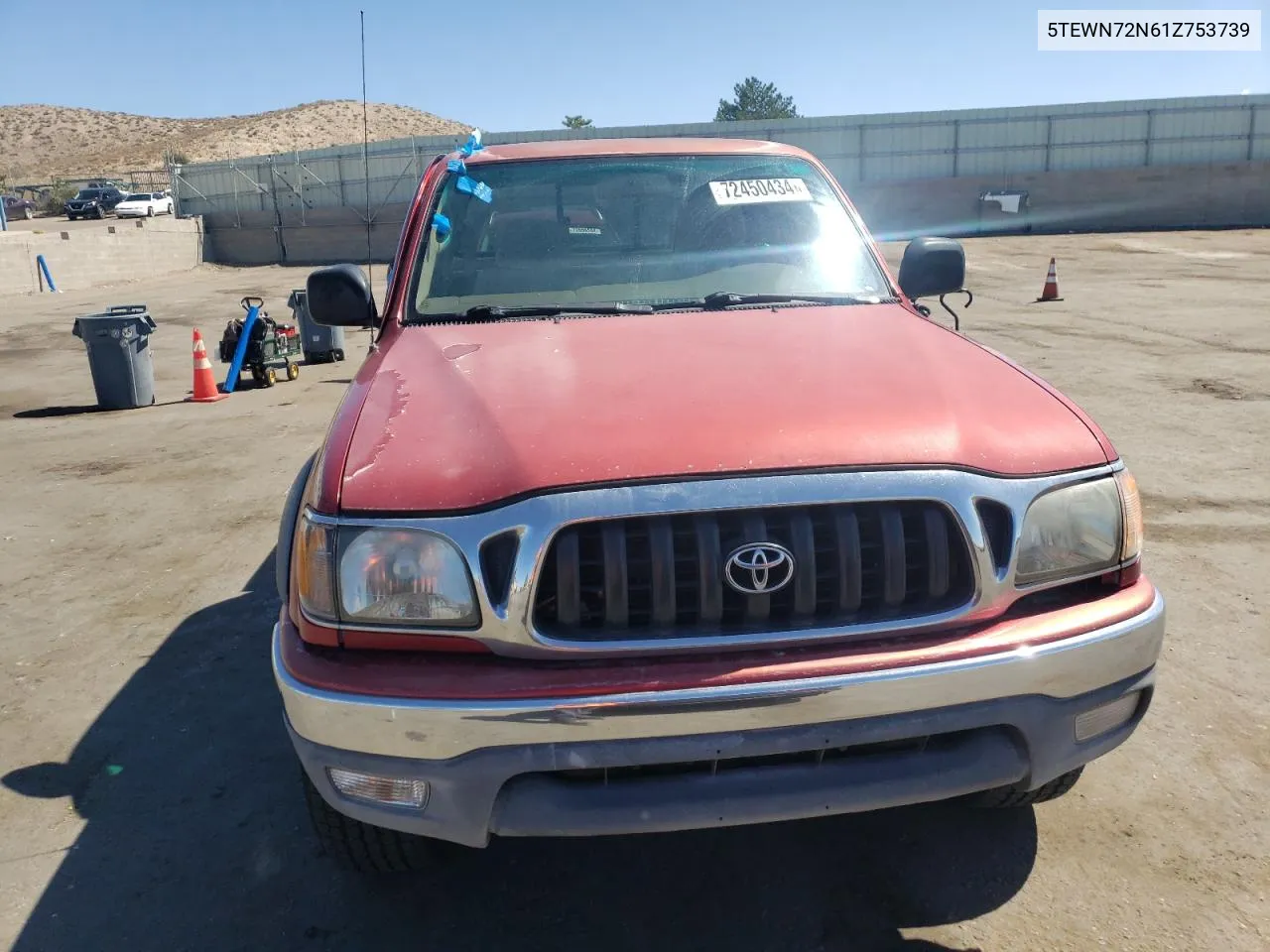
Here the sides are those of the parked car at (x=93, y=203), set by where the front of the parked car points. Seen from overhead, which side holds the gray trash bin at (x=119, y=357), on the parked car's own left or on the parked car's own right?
on the parked car's own left

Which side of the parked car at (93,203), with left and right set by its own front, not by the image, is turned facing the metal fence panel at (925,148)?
left

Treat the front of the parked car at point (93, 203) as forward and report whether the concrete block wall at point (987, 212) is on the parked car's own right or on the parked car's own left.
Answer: on the parked car's own left

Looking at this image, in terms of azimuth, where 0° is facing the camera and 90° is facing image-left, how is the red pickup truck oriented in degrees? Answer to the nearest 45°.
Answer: approximately 0°

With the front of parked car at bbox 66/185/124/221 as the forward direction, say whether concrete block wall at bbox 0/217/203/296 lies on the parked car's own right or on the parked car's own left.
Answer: on the parked car's own left

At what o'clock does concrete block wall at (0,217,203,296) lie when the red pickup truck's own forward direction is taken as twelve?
The concrete block wall is roughly at 5 o'clock from the red pickup truck.

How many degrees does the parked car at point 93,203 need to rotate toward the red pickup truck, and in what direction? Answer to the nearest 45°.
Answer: approximately 45° to its left

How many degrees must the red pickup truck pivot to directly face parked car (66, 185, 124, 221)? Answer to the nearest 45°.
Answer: approximately 135° to its right
